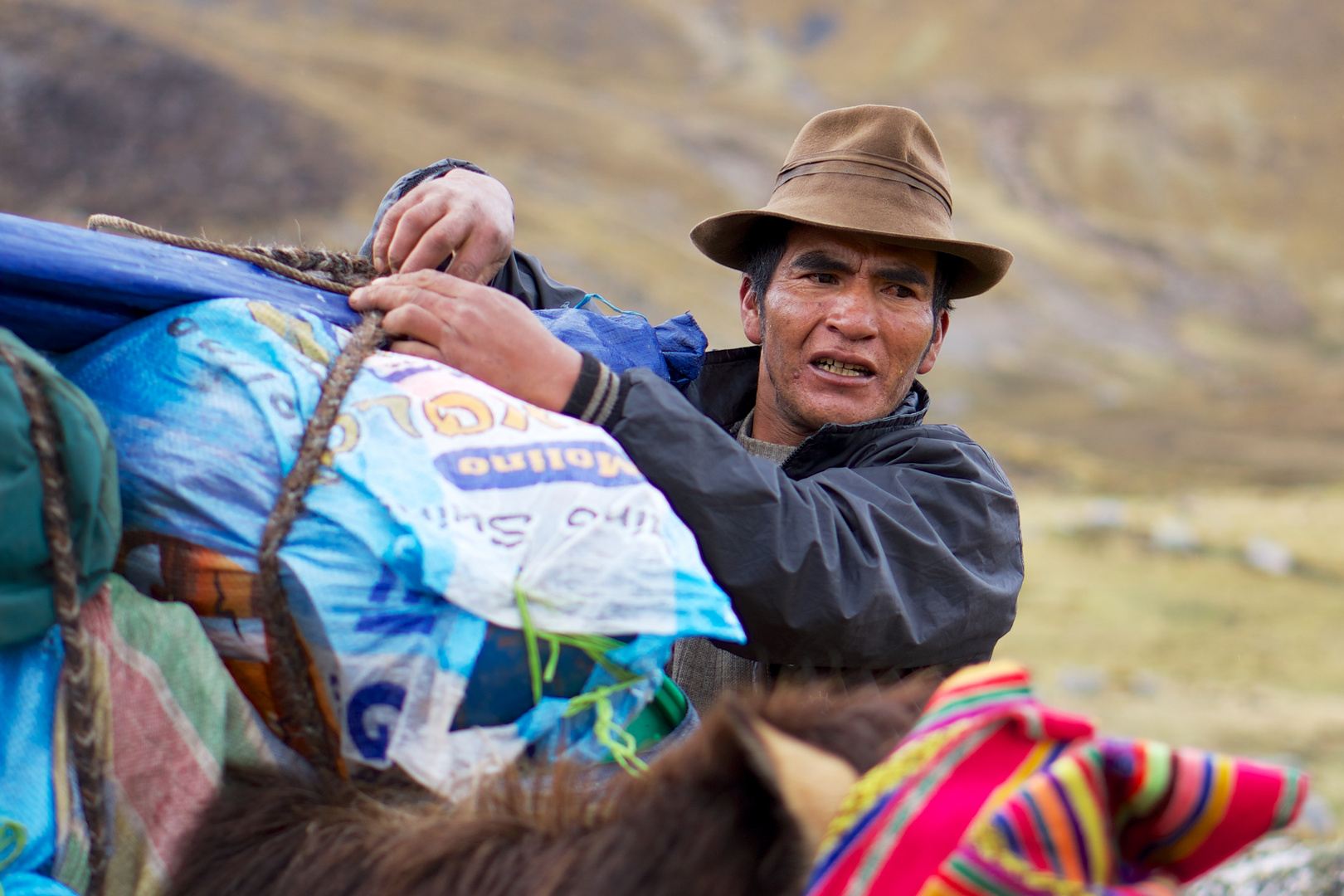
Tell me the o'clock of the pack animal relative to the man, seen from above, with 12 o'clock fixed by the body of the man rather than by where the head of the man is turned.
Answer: The pack animal is roughly at 11 o'clock from the man.

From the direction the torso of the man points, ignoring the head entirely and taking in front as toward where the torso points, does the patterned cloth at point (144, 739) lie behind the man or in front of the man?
in front

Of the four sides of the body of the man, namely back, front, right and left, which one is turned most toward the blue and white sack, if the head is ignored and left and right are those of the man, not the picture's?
front

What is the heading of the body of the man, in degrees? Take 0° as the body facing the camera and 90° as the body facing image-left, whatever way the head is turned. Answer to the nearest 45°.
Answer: approximately 45°

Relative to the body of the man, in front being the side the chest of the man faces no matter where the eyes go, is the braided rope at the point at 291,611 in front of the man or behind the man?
in front

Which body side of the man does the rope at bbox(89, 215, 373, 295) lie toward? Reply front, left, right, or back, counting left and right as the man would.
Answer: front
